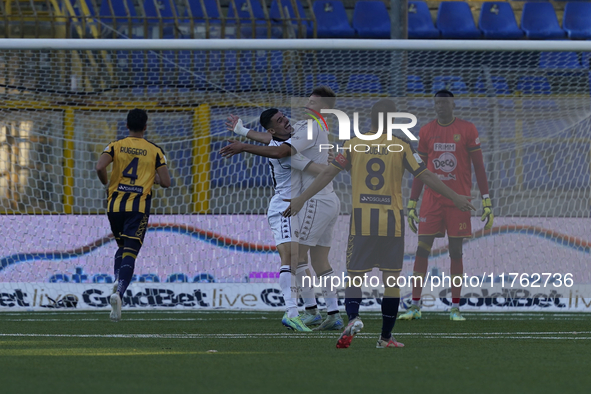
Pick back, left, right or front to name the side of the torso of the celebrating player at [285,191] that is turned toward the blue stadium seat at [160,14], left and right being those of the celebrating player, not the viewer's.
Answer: left

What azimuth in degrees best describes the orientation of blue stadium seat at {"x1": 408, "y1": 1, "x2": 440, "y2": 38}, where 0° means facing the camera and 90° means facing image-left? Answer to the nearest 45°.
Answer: approximately 0°

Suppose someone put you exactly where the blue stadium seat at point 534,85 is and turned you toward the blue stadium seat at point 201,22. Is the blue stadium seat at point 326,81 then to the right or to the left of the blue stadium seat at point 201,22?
left

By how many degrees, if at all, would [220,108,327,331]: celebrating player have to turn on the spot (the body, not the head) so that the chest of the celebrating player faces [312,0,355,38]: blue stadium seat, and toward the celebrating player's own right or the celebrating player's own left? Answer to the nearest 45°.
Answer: approximately 90° to the celebrating player's own left

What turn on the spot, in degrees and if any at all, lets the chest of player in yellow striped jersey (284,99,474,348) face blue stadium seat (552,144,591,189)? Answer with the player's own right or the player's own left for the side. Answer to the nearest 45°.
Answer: approximately 45° to the player's own right

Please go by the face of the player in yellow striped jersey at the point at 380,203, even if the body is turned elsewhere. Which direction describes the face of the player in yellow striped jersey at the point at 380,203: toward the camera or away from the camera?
away from the camera

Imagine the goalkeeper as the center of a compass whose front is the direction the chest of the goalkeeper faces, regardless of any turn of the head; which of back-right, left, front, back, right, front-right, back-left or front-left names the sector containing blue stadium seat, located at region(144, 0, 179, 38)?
back-right

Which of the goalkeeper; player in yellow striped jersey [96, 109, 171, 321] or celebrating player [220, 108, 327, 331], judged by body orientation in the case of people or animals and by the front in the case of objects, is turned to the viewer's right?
the celebrating player

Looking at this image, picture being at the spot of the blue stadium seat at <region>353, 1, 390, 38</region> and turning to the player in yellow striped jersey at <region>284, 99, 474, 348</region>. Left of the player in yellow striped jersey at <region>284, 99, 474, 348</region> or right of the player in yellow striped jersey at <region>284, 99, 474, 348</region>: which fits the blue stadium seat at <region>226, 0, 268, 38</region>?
right

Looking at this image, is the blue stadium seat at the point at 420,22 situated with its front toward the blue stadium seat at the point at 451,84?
yes

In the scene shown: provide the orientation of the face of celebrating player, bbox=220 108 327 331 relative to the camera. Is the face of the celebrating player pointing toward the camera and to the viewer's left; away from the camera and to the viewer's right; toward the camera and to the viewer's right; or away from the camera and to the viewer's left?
toward the camera and to the viewer's right

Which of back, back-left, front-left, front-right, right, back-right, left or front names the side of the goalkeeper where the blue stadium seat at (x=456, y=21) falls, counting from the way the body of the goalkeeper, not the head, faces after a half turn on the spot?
front
